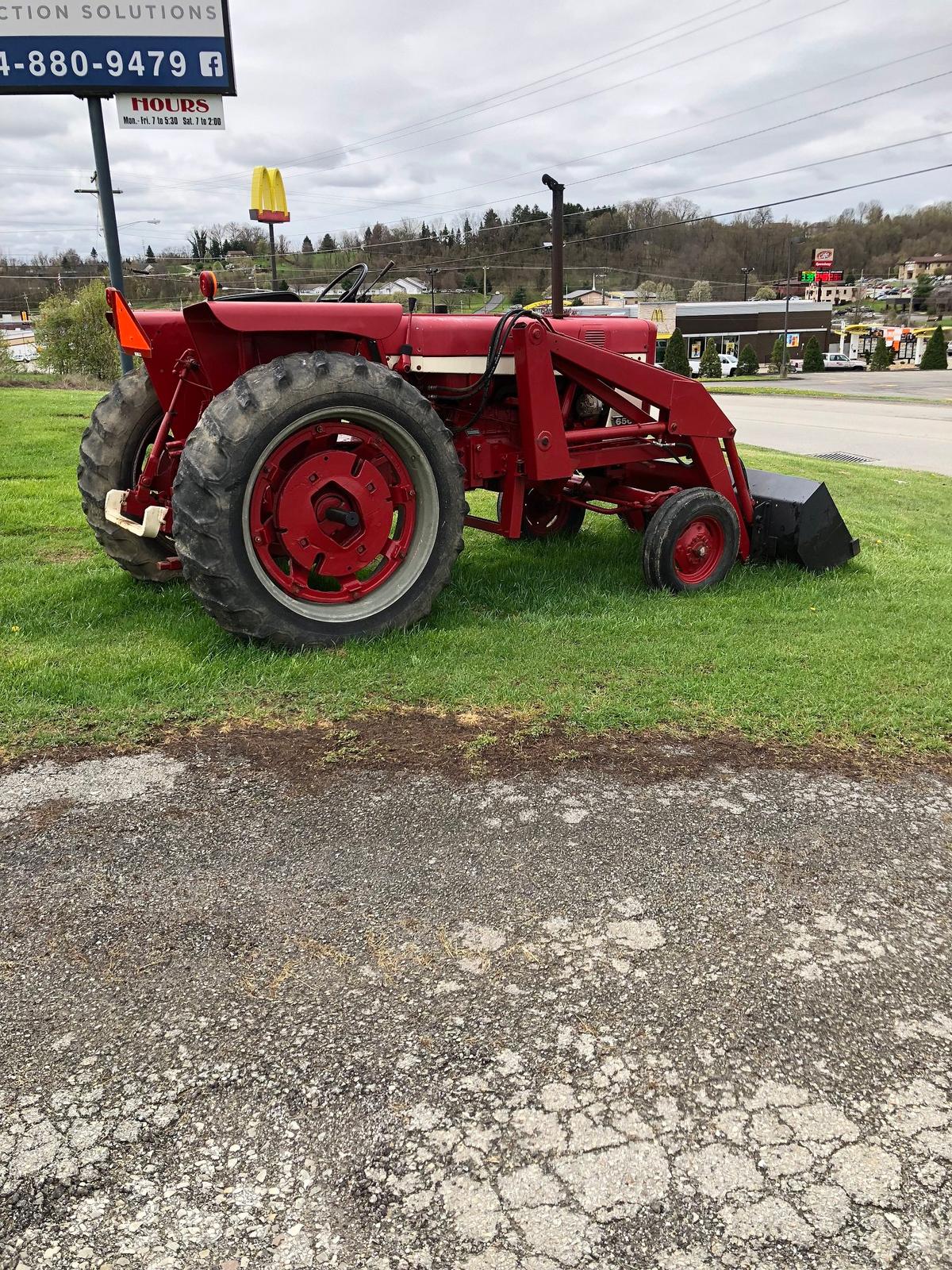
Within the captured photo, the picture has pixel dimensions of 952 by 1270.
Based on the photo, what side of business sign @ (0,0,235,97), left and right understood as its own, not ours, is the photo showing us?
front

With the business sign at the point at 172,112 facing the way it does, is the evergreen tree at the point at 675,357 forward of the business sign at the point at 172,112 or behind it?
behind

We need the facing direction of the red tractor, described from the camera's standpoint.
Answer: facing away from the viewer and to the right of the viewer

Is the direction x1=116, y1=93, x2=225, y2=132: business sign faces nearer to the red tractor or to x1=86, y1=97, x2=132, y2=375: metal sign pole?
the red tractor

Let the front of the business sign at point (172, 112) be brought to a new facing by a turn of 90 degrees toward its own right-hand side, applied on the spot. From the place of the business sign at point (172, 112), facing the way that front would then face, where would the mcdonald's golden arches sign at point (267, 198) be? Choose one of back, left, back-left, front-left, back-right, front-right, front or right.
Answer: right

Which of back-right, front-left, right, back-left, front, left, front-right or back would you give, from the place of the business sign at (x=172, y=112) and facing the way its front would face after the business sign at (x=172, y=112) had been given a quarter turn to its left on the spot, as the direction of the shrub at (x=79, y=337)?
left

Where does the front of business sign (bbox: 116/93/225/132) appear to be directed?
toward the camera

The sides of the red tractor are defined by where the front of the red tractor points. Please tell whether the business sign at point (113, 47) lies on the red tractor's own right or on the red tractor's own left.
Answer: on the red tractor's own left

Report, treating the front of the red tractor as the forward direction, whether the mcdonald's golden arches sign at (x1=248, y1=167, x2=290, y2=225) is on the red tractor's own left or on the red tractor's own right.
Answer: on the red tractor's own left

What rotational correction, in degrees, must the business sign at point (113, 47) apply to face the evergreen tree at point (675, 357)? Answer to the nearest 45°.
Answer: approximately 135° to its left

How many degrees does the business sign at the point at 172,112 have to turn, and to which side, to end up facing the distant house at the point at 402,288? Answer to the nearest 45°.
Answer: approximately 135° to its left

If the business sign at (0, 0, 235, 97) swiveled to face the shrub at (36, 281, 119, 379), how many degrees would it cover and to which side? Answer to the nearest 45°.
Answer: approximately 180°
